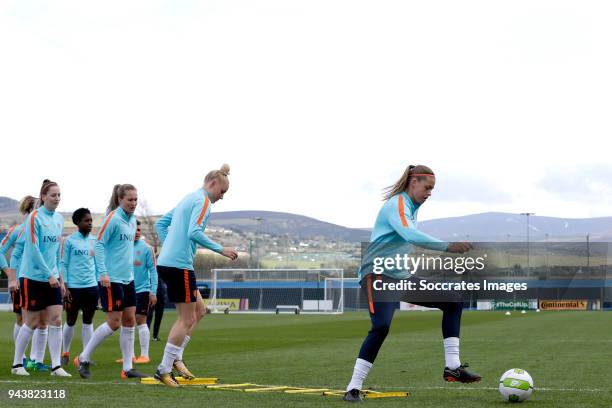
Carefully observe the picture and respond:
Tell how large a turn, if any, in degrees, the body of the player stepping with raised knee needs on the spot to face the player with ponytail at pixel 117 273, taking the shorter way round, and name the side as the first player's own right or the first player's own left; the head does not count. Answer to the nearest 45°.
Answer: approximately 135° to the first player's own left

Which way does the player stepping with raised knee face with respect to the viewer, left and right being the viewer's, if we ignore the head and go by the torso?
facing to the right of the viewer

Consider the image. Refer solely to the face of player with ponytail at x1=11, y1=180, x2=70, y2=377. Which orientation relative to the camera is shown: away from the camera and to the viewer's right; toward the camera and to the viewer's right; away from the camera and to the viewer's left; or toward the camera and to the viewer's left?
toward the camera and to the viewer's right

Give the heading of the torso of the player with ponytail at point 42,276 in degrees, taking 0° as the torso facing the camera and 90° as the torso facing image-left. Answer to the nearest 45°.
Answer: approximately 315°

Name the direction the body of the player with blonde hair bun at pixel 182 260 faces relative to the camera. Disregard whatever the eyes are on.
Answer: to the viewer's right

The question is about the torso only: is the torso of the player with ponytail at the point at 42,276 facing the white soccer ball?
yes

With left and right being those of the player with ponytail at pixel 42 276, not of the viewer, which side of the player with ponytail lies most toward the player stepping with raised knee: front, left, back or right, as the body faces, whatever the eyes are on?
front

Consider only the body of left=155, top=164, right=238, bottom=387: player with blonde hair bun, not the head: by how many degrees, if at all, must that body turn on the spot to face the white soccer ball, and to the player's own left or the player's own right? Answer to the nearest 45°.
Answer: approximately 45° to the player's own right

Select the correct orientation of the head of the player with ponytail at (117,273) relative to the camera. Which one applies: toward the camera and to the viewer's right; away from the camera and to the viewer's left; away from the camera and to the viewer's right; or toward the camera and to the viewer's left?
toward the camera and to the viewer's right

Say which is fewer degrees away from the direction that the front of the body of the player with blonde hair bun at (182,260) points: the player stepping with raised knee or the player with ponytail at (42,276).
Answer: the player stepping with raised knee

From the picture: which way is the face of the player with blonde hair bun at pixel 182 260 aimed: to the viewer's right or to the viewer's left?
to the viewer's right

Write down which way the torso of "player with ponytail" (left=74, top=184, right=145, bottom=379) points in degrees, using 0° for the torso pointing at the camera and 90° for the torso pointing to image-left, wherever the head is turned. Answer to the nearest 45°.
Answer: approximately 315°
